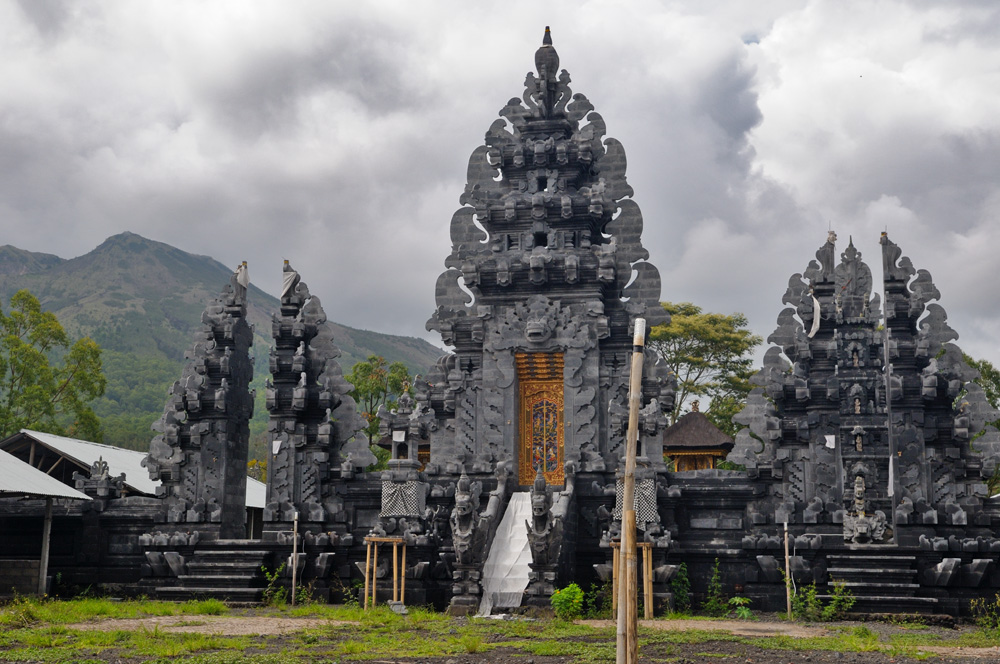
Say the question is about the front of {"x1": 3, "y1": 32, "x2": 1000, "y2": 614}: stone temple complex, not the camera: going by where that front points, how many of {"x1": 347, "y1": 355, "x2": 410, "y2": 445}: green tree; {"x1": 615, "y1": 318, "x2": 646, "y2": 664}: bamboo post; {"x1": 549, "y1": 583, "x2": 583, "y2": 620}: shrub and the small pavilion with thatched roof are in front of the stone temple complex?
2

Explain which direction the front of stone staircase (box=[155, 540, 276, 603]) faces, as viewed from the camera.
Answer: facing the viewer

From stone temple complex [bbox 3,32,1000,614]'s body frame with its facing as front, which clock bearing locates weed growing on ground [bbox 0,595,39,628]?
The weed growing on ground is roughly at 2 o'clock from the stone temple complex.

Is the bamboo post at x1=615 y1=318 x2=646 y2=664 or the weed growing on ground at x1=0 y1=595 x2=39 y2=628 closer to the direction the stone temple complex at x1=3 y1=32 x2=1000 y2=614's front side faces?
the bamboo post

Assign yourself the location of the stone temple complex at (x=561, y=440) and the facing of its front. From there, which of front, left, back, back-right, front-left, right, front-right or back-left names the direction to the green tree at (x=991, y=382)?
back-left

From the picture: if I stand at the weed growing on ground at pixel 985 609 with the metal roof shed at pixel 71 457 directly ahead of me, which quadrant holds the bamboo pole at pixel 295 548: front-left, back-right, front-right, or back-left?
front-left

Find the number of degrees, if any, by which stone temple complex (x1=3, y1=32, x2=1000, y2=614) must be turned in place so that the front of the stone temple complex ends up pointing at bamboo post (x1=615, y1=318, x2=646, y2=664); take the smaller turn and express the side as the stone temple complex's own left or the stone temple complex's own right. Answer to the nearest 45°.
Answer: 0° — it already faces it

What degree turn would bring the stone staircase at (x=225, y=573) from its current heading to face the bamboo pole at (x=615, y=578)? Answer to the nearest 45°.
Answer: approximately 45° to its left

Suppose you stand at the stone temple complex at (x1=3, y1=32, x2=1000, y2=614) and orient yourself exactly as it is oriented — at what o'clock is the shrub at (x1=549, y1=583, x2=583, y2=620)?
The shrub is roughly at 12 o'clock from the stone temple complex.

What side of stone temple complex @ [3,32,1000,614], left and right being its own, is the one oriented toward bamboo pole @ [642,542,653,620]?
front

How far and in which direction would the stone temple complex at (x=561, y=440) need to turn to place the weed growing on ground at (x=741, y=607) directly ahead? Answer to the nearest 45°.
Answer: approximately 45° to its left

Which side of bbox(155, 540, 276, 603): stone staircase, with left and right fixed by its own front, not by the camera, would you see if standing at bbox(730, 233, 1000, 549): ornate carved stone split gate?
left
